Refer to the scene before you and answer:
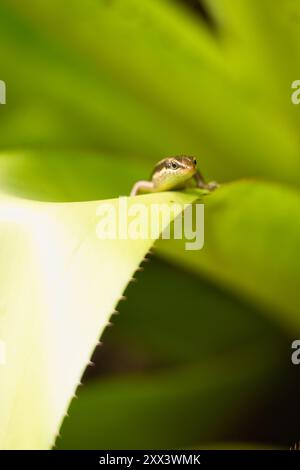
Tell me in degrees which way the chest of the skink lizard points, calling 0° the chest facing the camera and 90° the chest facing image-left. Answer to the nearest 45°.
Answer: approximately 315°
